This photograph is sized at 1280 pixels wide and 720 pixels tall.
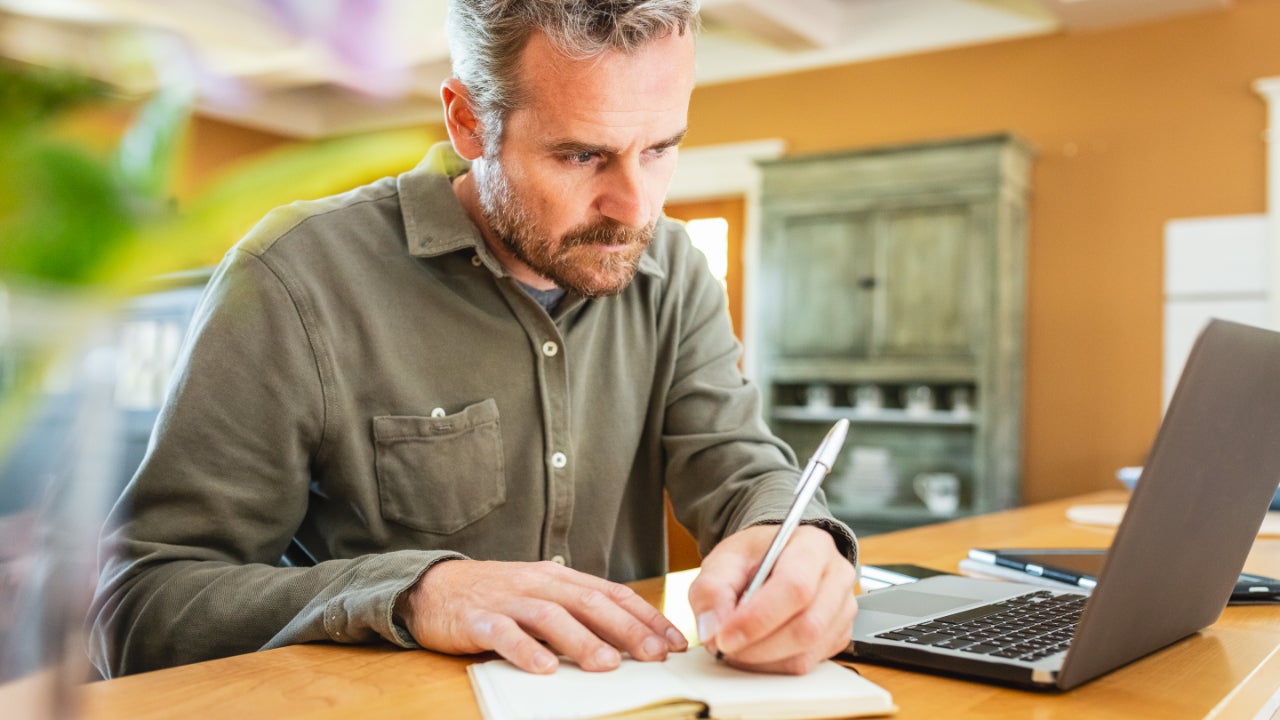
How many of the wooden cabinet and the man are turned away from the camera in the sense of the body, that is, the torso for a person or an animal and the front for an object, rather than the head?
0

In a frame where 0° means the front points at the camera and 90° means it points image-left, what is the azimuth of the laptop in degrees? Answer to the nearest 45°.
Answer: approximately 135°

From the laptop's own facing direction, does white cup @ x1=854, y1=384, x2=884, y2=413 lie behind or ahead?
ahead

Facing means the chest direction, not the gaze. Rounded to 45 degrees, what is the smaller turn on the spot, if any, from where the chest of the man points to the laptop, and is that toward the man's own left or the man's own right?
0° — they already face it

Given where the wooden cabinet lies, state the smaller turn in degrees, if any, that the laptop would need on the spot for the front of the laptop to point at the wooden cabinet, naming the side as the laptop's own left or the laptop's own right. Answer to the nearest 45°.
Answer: approximately 45° to the laptop's own right

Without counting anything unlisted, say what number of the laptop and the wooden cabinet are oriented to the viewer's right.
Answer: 0

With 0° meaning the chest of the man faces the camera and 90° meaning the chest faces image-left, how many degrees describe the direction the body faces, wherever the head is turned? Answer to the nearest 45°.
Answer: approximately 315°

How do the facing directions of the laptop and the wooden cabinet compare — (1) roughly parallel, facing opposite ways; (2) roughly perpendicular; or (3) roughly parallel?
roughly perpendicular

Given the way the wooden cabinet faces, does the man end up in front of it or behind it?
in front

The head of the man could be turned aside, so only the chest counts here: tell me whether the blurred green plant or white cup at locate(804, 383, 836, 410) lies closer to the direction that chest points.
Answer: the blurred green plant

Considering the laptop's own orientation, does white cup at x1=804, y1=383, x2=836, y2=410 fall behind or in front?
in front

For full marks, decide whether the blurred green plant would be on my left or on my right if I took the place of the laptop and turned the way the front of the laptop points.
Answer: on my left

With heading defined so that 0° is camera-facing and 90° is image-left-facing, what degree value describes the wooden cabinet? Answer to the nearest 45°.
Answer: approximately 45°

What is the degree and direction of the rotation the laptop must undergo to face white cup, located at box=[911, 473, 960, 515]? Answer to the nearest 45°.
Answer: approximately 45° to its right
